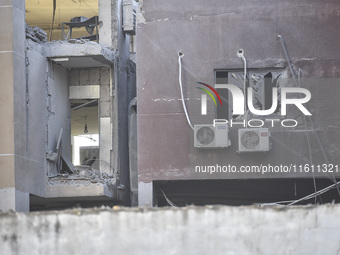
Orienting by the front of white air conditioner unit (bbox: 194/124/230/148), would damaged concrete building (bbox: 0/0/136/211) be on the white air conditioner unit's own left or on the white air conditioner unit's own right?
on the white air conditioner unit's own right

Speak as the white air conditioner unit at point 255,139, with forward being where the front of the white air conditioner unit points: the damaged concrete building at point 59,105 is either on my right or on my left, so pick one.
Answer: on my right

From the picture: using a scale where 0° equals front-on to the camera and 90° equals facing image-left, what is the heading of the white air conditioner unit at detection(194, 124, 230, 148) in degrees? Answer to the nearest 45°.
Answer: approximately 0°

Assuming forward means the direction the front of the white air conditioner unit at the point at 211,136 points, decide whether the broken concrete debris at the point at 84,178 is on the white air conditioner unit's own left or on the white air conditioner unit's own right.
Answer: on the white air conditioner unit's own right
